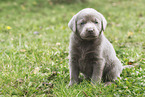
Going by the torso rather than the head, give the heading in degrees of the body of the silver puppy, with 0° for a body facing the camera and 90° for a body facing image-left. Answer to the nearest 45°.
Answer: approximately 45°
